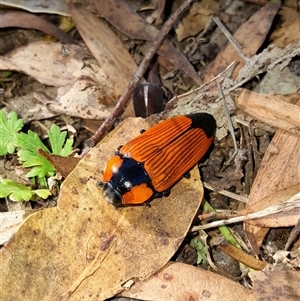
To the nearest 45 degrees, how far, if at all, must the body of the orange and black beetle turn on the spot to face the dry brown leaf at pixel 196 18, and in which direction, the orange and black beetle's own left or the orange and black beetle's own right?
approximately 135° to the orange and black beetle's own right

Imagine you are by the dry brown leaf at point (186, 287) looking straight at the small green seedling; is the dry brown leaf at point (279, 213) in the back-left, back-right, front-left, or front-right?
back-right

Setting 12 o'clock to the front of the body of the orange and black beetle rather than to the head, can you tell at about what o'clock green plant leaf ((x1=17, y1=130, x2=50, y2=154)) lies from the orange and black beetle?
The green plant leaf is roughly at 2 o'clock from the orange and black beetle.

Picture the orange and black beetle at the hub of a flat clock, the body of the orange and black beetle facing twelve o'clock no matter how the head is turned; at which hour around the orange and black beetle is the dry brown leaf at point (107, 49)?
The dry brown leaf is roughly at 4 o'clock from the orange and black beetle.

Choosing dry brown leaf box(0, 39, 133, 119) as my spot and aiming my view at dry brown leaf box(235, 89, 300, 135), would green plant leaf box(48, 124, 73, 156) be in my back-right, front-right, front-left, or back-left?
front-right

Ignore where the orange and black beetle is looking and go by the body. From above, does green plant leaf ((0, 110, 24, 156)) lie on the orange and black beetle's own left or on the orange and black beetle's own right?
on the orange and black beetle's own right

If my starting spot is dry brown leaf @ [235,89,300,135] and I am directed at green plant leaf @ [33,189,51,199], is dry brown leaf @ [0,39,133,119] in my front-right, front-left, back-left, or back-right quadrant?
front-right

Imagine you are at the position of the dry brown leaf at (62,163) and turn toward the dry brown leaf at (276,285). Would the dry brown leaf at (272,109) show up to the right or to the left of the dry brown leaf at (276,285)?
left

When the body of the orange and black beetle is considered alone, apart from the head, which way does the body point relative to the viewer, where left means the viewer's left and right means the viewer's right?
facing the viewer and to the left of the viewer

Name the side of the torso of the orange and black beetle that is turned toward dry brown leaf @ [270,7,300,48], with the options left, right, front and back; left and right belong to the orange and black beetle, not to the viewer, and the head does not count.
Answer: back

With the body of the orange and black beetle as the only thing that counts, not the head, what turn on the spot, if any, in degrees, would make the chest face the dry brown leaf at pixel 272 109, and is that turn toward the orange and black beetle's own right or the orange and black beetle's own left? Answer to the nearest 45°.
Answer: approximately 180°

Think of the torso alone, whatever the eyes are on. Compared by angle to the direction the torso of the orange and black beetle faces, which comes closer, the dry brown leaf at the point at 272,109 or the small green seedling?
the small green seedling

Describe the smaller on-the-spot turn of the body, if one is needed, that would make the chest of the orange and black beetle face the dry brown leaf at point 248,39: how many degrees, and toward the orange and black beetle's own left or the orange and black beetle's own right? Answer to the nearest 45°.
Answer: approximately 180°

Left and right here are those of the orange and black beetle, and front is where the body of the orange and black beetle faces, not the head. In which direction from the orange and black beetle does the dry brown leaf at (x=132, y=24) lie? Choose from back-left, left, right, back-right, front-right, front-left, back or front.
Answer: back-right

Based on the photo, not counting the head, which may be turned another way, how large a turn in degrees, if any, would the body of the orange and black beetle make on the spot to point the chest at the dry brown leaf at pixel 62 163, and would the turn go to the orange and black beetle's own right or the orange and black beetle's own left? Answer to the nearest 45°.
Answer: approximately 45° to the orange and black beetle's own right

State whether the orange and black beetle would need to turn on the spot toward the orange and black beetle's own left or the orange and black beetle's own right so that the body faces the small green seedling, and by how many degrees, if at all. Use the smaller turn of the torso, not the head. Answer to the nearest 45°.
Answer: approximately 45° to the orange and black beetle's own right

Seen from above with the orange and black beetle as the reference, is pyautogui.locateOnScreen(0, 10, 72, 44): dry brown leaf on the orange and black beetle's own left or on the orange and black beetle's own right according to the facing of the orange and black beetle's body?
on the orange and black beetle's own right
